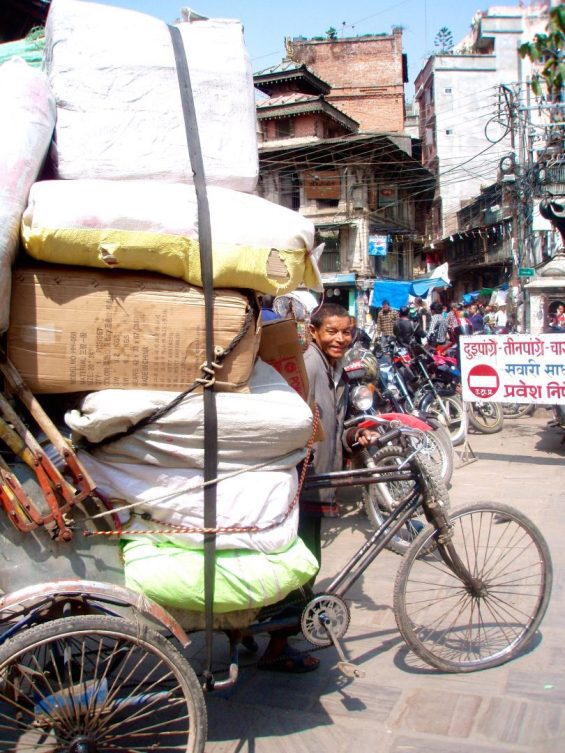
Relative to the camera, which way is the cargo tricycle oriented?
to the viewer's right

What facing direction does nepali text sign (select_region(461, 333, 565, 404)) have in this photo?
toward the camera

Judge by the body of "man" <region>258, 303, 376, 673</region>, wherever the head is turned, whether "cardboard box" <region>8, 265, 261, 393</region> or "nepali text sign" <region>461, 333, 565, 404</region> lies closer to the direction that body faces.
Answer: the cardboard box

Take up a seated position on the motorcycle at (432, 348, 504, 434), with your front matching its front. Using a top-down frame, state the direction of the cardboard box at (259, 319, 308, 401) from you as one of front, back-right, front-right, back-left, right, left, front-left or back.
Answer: front-right

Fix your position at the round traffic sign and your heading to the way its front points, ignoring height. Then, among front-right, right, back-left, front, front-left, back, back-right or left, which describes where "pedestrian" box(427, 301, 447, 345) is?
back

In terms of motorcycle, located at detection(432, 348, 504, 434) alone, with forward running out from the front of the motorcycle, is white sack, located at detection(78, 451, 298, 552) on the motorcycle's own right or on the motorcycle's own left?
on the motorcycle's own right

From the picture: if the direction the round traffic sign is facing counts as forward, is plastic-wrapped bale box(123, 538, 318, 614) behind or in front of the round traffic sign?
in front

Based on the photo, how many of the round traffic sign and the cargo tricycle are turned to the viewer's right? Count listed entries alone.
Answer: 1

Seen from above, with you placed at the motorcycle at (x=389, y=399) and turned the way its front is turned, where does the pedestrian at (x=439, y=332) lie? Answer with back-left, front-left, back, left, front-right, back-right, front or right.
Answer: back-left

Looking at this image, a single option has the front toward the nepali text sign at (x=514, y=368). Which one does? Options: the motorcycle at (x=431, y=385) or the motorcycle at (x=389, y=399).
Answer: the motorcycle at (x=431, y=385)

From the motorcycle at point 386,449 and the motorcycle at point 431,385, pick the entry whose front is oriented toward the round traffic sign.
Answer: the motorcycle at point 431,385

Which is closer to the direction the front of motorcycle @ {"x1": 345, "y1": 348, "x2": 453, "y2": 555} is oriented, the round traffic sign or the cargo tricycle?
the cargo tricycle

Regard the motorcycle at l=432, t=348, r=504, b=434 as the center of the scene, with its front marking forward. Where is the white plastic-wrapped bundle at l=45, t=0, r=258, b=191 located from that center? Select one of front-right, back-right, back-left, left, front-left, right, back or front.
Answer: front-right

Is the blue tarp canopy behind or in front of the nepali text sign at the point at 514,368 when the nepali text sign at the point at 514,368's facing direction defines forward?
behind
